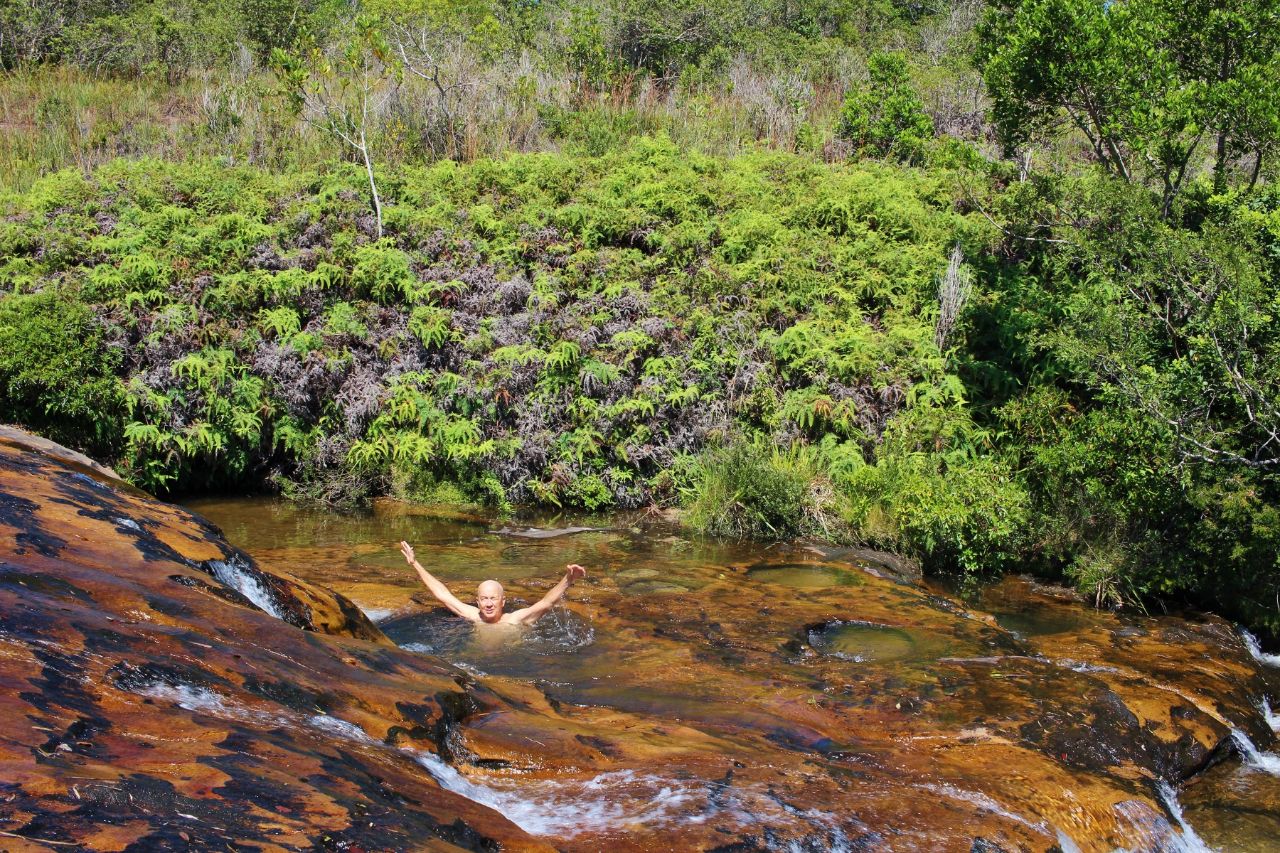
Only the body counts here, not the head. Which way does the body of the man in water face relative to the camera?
toward the camera

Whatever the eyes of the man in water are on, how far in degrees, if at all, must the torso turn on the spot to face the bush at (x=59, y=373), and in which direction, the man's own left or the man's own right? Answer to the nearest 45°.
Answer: approximately 135° to the man's own right

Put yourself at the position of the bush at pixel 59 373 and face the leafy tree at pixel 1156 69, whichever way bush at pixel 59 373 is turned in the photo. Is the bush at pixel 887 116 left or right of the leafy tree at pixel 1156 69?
left

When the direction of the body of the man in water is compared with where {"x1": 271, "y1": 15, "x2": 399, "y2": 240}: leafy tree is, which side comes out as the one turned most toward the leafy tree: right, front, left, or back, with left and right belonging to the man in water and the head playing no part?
back

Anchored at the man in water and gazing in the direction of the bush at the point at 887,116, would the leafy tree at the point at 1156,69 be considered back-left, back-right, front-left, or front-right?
front-right

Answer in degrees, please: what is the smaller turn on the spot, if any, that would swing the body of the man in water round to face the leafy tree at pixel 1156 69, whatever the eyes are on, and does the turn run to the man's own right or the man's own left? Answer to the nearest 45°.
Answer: approximately 135° to the man's own left

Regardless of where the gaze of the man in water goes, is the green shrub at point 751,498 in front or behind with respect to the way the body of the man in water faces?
behind

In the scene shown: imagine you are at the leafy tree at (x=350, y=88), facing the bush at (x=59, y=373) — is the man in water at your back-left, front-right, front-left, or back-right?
front-left

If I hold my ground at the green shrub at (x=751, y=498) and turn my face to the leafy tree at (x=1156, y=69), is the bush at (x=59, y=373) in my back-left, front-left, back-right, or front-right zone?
back-left

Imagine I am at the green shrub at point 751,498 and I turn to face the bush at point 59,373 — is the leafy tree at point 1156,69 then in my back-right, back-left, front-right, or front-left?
back-right

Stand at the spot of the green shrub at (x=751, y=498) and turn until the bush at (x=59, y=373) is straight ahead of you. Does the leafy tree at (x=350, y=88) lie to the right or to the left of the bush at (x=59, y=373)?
right

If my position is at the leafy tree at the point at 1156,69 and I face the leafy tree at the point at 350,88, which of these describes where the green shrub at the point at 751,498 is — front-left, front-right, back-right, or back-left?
front-left

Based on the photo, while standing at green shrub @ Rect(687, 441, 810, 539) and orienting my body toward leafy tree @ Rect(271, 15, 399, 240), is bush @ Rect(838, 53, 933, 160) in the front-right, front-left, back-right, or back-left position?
front-right

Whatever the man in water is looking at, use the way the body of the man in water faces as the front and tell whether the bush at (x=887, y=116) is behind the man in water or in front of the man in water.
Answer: behind
